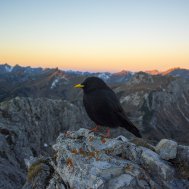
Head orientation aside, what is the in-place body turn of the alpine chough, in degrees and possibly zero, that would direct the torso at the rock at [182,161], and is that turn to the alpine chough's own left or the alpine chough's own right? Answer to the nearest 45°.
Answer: approximately 180°

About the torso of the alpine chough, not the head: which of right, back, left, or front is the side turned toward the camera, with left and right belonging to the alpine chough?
left

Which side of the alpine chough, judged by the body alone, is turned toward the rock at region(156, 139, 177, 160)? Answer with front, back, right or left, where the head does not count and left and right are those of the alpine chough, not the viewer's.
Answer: back
